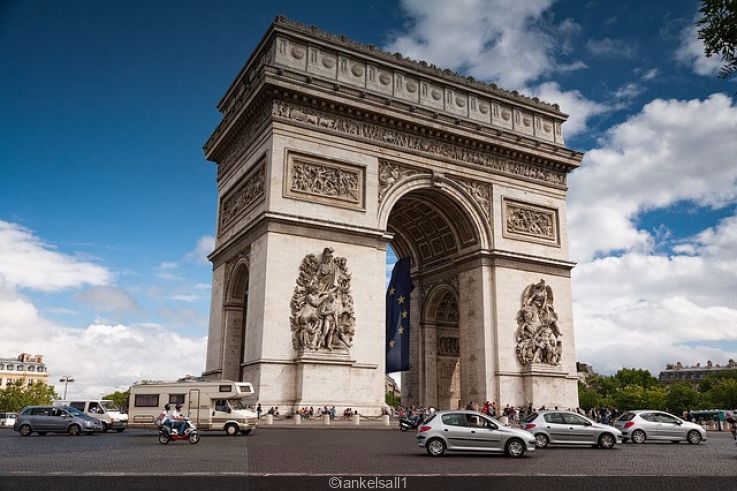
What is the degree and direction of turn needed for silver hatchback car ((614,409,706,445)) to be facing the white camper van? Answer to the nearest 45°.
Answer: approximately 180°

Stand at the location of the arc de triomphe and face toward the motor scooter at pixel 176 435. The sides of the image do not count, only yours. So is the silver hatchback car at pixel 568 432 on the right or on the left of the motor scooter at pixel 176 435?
left

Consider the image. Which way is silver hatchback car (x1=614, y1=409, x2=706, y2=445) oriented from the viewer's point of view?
to the viewer's right

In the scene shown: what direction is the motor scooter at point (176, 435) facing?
to the viewer's right

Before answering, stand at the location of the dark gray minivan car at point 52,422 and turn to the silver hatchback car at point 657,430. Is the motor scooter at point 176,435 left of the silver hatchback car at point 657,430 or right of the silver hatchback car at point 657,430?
right

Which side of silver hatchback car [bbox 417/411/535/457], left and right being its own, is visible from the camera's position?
right

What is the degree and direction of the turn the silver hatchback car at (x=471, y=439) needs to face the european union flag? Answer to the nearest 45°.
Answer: approximately 90° to its left

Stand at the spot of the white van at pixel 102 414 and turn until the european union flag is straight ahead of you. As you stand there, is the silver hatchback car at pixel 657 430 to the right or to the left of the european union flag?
right

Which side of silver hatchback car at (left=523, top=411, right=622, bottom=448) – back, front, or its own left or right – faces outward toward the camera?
right
